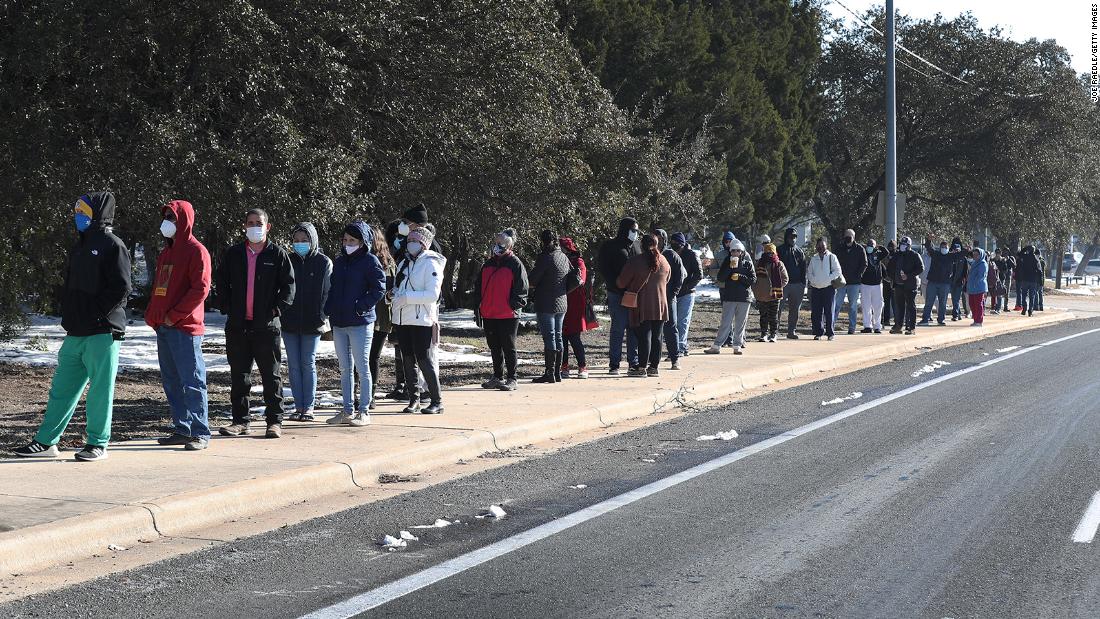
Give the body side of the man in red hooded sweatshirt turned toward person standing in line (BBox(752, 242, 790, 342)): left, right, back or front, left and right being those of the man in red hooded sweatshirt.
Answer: back

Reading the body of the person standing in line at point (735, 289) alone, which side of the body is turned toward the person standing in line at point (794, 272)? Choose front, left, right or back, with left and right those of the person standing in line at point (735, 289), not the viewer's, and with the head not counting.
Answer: back

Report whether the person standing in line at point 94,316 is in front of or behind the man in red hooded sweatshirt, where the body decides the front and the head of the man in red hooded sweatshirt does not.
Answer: in front

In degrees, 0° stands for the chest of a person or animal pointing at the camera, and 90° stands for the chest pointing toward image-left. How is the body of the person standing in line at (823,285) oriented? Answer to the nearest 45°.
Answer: approximately 0°

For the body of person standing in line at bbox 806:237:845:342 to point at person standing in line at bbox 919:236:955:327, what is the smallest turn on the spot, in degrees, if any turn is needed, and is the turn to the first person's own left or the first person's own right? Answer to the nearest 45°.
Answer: approximately 135° to the first person's own left

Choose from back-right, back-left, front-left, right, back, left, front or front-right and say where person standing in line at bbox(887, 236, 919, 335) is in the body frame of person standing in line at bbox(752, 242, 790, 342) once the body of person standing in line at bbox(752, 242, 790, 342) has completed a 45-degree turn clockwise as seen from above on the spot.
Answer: back
